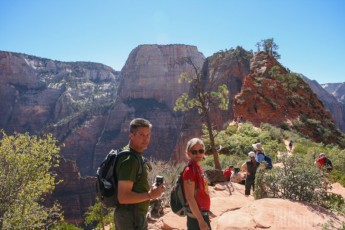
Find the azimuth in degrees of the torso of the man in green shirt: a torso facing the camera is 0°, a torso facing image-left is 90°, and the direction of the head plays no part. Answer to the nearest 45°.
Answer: approximately 270°

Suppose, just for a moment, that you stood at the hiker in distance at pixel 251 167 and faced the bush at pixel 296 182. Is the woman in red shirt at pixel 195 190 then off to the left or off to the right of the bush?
right

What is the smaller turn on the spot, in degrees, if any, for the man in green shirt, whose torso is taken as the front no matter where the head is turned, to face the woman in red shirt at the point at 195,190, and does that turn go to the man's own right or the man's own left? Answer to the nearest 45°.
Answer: approximately 45° to the man's own left

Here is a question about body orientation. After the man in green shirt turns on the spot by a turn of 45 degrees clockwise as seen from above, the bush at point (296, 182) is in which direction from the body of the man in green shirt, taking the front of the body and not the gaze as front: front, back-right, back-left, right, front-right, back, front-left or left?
left

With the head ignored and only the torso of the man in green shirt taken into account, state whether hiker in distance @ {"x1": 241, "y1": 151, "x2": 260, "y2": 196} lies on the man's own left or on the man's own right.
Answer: on the man's own left
